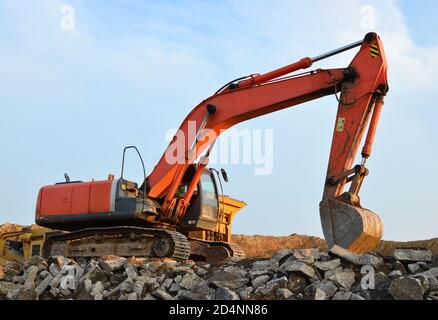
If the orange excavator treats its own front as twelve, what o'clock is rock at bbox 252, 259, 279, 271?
The rock is roughly at 1 o'clock from the orange excavator.

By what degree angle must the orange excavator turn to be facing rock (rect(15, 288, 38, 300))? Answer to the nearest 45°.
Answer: approximately 90° to its right

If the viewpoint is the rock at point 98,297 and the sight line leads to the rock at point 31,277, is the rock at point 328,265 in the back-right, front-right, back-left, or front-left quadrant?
back-right

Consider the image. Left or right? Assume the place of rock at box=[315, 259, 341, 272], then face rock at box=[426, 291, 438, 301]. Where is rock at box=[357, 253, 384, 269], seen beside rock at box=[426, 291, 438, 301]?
left

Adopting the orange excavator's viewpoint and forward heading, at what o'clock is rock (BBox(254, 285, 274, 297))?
The rock is roughly at 1 o'clock from the orange excavator.

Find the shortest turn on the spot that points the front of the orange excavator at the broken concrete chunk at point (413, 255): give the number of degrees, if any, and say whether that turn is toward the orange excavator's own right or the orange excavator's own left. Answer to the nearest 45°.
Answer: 0° — it already faces it

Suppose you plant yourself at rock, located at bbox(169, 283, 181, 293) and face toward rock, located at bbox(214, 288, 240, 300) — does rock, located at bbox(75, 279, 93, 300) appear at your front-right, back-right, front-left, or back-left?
back-right

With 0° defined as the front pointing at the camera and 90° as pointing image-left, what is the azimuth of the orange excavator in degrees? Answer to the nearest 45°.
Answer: approximately 315°

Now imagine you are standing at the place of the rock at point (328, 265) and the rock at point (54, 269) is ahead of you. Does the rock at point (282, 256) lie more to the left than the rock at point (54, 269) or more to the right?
right

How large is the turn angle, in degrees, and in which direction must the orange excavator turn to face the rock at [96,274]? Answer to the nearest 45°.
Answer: approximately 90° to its right

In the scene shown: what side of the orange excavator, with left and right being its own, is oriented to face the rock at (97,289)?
right

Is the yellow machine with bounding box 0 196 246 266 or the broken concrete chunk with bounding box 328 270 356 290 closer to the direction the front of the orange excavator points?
the broken concrete chunk
